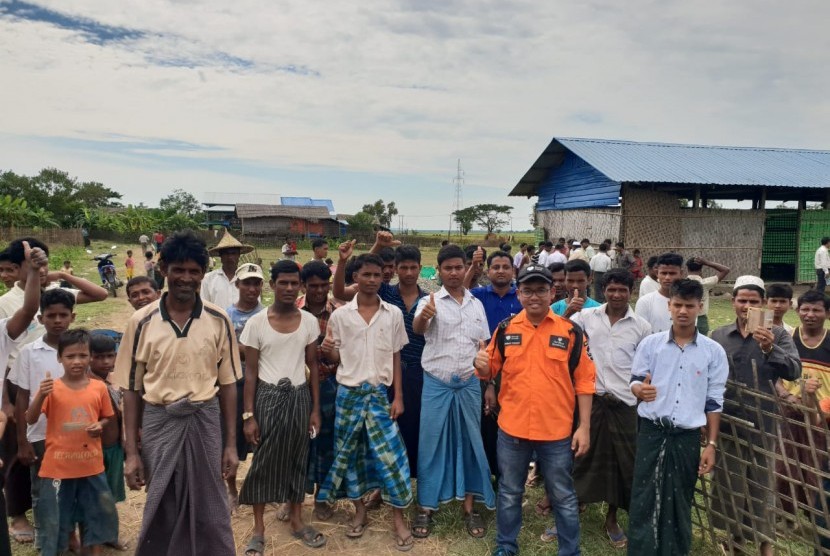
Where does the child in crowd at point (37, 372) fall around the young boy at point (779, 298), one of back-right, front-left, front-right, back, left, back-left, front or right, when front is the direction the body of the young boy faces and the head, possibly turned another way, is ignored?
front-right

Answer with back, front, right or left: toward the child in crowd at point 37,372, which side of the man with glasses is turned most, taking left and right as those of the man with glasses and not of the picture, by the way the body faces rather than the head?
right

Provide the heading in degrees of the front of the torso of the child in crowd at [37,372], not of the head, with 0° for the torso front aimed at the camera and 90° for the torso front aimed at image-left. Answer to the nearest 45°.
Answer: approximately 0°

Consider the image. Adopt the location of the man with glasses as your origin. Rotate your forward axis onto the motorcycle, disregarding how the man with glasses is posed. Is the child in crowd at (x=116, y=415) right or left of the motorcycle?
left

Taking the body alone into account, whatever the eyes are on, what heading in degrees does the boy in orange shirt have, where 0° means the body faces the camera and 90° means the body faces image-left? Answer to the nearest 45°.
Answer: approximately 0°

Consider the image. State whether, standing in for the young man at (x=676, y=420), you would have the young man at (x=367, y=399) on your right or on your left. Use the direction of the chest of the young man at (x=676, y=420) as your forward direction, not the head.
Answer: on your right
